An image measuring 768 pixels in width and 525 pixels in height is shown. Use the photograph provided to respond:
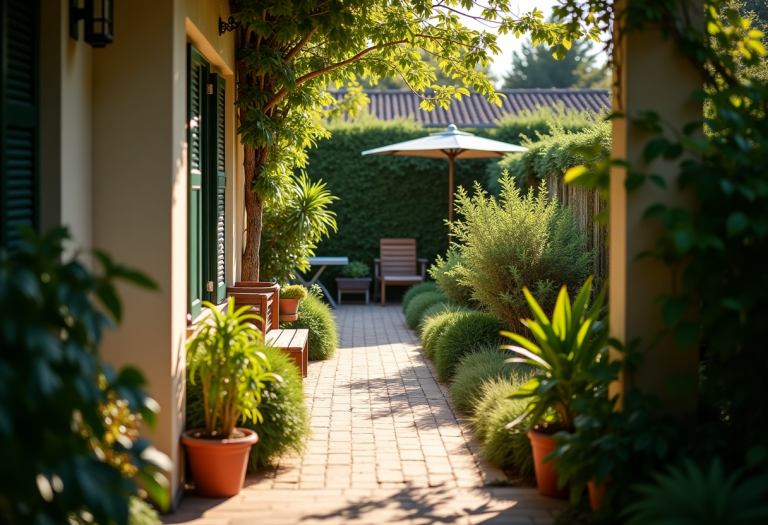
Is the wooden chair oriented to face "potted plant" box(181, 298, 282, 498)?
yes

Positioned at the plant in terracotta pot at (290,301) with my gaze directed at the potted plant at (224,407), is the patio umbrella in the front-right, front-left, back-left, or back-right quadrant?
back-left

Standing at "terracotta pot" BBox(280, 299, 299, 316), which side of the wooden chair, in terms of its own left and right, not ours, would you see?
front

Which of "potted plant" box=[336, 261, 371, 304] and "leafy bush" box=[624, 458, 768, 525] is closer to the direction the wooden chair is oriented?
the leafy bush

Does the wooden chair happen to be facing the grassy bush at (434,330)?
yes

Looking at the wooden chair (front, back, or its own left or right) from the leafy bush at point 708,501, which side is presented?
front

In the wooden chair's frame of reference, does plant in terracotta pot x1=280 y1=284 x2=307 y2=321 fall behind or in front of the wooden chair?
in front

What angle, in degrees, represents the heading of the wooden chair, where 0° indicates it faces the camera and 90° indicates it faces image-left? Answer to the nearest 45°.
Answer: approximately 0°

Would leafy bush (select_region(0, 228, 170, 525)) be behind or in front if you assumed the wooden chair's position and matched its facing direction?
in front

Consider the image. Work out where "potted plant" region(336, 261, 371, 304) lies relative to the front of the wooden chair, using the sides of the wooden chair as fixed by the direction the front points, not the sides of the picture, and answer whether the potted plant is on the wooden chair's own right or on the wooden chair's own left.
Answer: on the wooden chair's own right

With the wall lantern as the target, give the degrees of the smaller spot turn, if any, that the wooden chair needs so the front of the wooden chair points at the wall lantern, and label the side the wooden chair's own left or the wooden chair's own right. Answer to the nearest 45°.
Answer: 0° — it already faces it

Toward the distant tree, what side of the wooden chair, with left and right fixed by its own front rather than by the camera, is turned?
back

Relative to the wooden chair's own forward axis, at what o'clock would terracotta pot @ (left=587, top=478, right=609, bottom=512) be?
The terracotta pot is roughly at 12 o'clock from the wooden chair.
